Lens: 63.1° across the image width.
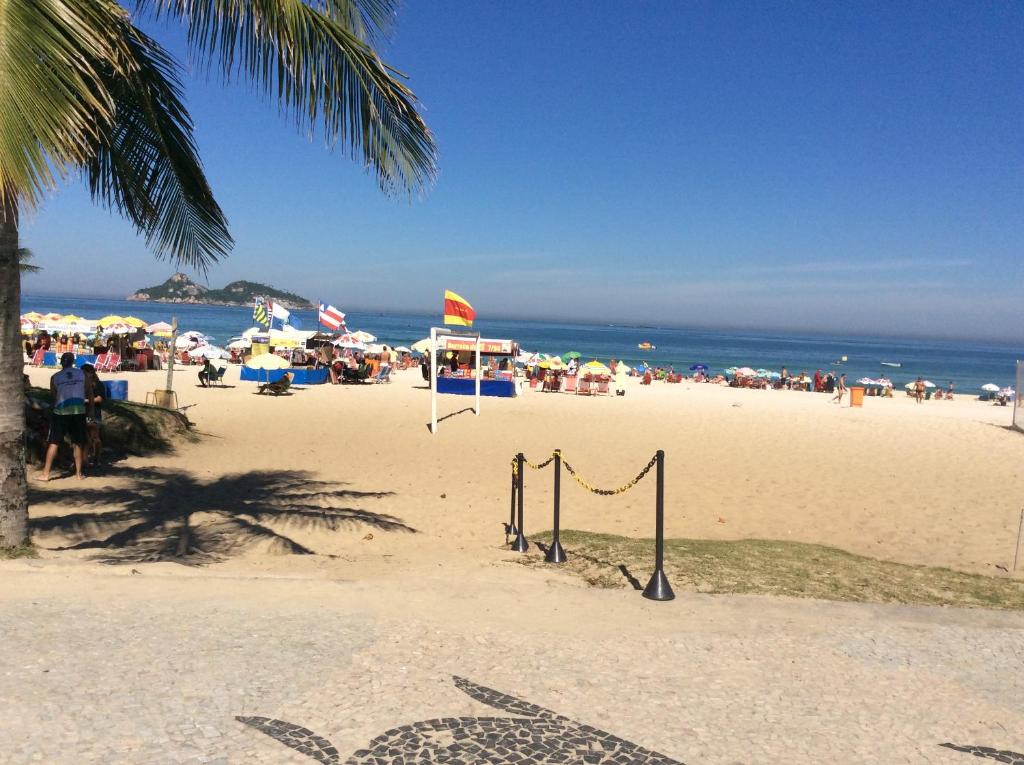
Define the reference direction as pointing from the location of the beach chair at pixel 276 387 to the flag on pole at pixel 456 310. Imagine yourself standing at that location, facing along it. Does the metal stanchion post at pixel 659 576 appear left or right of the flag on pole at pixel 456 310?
right

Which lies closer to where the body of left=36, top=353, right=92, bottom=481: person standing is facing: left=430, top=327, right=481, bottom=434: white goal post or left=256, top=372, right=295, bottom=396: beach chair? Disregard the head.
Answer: the beach chair

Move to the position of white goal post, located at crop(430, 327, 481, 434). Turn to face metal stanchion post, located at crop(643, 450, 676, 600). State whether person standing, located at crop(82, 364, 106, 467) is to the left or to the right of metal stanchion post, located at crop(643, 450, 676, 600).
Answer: right

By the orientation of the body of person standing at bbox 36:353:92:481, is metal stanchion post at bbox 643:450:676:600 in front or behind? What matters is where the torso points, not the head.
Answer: behind

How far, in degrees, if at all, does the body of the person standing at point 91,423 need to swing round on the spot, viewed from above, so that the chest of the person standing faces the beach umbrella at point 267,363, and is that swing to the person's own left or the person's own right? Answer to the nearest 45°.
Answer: approximately 90° to the person's own right

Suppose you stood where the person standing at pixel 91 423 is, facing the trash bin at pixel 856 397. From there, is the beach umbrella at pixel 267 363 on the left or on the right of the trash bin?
left

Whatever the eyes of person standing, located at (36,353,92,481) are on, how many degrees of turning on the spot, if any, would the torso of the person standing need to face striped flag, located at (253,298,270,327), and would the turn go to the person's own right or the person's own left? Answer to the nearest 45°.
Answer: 0° — they already face it

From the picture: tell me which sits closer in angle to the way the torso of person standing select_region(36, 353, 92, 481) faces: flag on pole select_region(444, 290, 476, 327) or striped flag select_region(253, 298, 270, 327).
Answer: the striped flag

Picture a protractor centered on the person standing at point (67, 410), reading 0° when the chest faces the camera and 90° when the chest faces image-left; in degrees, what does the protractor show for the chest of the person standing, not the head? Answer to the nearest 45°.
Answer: approximately 180°

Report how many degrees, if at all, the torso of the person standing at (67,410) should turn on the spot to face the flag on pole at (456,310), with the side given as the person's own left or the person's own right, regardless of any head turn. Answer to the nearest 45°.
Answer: approximately 45° to the person's own right
